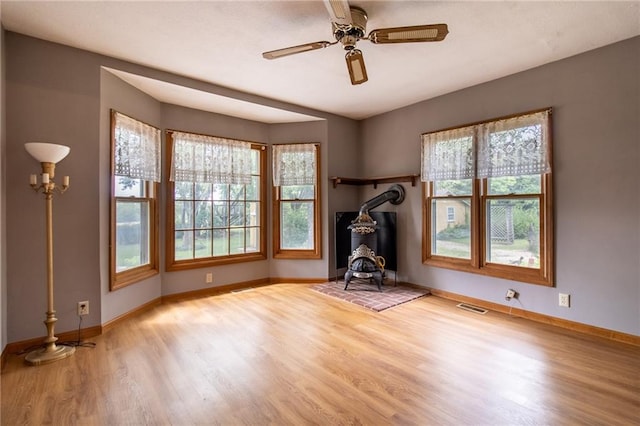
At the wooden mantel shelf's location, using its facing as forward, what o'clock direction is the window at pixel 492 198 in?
The window is roughly at 10 o'clock from the wooden mantel shelf.

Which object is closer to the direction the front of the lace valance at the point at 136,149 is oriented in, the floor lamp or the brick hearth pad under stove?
the brick hearth pad under stove

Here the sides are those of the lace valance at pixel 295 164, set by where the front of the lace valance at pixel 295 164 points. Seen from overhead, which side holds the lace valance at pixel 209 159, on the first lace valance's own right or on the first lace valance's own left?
on the first lace valance's own right

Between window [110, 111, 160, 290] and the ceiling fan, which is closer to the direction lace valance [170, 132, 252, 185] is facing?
the ceiling fan

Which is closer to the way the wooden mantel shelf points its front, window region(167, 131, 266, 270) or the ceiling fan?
the ceiling fan

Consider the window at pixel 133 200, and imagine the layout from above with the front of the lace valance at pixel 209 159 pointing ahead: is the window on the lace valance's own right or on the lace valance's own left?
on the lace valance's own right

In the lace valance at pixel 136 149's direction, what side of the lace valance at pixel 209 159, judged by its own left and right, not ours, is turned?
right

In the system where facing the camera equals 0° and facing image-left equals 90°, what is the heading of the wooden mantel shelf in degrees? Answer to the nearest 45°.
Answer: approximately 0°

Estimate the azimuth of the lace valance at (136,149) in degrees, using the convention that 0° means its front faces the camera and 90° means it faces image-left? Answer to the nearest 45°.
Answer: approximately 315°

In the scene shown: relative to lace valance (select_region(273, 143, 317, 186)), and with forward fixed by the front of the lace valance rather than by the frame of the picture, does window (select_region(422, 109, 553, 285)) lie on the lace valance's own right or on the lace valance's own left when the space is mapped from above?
on the lace valance's own left
